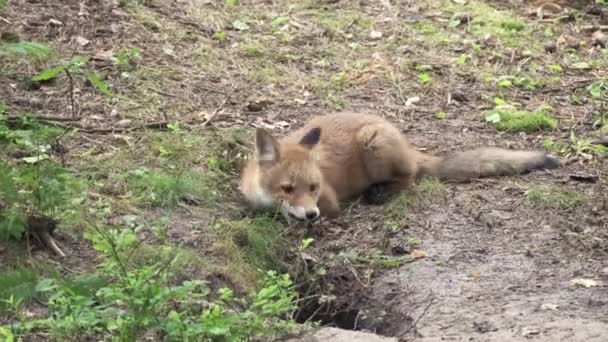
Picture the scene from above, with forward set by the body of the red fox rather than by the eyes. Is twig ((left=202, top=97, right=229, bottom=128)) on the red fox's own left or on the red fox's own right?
on the red fox's own right

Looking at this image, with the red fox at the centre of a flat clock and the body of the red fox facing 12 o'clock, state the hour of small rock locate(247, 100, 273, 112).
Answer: The small rock is roughly at 3 o'clock from the red fox.

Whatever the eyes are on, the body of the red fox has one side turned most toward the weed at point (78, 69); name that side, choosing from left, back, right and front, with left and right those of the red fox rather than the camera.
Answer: right

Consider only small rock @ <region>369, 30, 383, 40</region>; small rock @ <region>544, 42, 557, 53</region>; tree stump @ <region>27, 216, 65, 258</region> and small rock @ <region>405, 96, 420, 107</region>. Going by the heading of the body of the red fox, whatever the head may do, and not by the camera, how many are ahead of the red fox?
1

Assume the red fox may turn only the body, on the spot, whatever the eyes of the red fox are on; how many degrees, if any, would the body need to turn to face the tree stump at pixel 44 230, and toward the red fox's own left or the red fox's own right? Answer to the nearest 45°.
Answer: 0° — it already faces it

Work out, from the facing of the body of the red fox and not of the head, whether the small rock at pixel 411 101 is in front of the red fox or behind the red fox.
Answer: behind

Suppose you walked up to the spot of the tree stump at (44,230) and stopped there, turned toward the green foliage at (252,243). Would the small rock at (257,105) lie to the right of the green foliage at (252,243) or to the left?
left

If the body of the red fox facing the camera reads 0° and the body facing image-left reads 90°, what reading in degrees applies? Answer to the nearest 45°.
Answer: approximately 45°

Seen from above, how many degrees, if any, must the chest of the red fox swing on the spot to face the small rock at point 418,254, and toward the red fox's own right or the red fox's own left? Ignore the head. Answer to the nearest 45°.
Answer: approximately 90° to the red fox's own left

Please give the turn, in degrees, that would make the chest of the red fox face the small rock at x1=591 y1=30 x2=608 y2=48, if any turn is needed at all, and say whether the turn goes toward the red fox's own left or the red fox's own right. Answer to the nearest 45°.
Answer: approximately 180°

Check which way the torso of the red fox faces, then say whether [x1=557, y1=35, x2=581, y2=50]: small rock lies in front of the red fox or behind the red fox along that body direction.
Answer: behind

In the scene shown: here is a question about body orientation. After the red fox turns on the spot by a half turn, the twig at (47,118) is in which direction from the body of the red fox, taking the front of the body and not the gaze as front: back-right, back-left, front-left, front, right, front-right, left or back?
back-left

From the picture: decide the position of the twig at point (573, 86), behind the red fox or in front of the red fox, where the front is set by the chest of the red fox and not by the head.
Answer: behind
